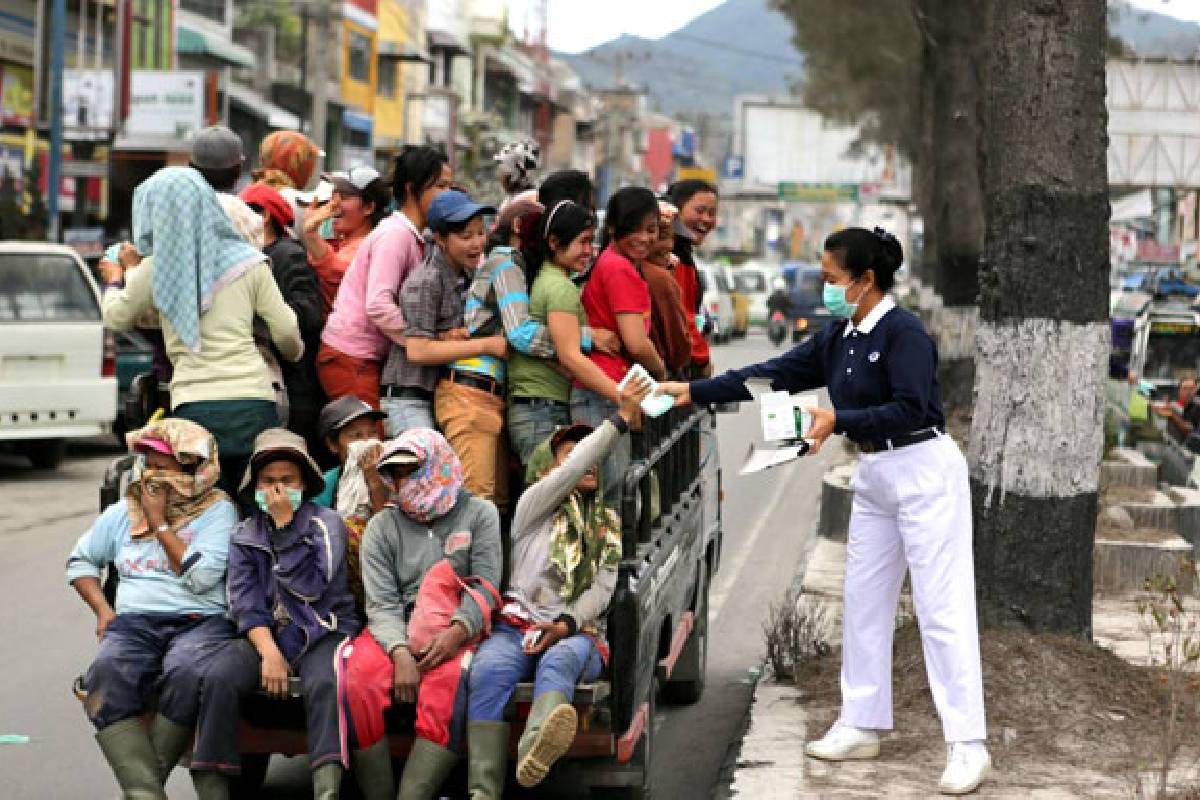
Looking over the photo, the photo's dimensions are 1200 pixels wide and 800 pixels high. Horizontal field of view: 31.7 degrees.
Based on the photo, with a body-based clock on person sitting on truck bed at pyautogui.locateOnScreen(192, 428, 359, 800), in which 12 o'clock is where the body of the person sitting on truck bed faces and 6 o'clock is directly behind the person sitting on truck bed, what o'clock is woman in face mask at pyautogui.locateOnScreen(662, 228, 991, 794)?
The woman in face mask is roughly at 9 o'clock from the person sitting on truck bed.

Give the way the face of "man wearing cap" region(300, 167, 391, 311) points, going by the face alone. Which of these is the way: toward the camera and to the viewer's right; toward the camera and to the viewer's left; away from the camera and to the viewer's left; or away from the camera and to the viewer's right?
toward the camera and to the viewer's left

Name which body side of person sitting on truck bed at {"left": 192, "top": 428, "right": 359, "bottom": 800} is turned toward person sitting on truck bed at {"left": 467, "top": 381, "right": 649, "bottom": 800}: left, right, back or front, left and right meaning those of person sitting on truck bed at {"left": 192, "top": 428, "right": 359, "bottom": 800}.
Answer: left

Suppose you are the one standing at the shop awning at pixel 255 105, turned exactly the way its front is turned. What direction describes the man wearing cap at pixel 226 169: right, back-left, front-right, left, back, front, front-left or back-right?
front-right

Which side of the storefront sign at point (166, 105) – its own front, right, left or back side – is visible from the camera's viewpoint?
front

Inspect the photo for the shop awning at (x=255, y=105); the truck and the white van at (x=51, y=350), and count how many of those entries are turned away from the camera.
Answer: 2

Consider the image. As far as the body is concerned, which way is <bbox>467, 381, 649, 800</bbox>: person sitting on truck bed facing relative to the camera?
toward the camera

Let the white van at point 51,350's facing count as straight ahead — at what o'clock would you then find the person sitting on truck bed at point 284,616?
The person sitting on truck bed is roughly at 6 o'clock from the white van.

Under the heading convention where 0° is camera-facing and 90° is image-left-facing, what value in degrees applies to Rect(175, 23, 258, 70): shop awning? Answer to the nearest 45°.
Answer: approximately 315°

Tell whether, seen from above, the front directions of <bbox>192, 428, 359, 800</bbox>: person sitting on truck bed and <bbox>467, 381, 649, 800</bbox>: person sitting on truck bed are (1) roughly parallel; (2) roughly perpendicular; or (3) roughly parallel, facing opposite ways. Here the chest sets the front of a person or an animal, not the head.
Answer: roughly parallel

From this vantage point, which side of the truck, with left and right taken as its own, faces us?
back

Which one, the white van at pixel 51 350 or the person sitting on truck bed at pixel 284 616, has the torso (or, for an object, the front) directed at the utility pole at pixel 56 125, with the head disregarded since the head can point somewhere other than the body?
the white van

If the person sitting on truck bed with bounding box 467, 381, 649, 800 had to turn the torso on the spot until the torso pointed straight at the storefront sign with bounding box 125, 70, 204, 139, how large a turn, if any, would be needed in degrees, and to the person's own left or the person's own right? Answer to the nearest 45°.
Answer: approximately 180°

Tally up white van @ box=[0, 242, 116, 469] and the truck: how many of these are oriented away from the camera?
2

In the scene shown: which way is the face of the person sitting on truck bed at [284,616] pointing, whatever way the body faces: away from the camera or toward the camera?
toward the camera
